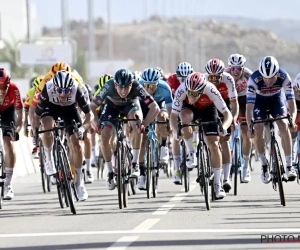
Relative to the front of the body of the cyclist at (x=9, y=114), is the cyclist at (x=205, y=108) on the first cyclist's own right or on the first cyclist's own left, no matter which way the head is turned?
on the first cyclist's own left

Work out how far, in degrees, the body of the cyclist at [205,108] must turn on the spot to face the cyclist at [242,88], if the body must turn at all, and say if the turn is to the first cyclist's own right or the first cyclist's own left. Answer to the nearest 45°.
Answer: approximately 180°

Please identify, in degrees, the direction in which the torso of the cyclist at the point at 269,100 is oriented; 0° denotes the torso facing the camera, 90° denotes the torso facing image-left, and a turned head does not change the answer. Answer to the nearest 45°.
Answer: approximately 0°

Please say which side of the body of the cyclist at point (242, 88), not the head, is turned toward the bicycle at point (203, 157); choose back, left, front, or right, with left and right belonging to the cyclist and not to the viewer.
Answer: front

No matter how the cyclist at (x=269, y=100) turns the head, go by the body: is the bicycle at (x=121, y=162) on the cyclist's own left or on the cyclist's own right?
on the cyclist's own right

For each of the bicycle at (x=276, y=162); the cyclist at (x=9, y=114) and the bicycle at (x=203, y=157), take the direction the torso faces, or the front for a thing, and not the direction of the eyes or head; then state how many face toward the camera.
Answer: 3

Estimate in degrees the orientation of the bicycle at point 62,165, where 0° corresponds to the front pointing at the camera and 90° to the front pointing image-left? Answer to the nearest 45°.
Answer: approximately 0°

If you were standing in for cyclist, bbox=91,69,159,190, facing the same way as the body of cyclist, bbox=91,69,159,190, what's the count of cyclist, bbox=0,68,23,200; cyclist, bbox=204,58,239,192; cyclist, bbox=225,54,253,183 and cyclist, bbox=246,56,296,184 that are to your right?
1
